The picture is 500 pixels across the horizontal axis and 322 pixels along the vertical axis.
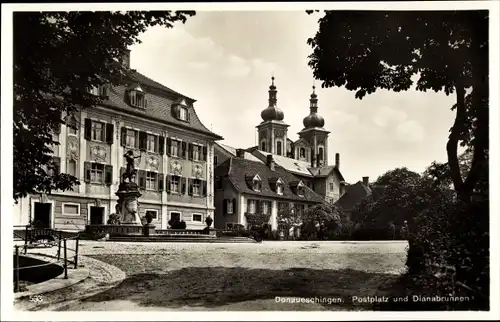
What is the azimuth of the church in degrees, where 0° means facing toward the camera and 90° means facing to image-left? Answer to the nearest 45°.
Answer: approximately 315°

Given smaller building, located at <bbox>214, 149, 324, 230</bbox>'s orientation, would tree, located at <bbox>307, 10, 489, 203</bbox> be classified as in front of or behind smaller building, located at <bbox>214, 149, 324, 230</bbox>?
in front

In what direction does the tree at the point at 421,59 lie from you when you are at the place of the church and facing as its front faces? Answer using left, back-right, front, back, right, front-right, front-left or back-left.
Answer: front-right

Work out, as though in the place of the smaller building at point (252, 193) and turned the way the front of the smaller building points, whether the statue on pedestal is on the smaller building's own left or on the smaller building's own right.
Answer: on the smaller building's own right

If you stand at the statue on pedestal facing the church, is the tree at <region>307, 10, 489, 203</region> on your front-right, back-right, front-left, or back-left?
back-right
